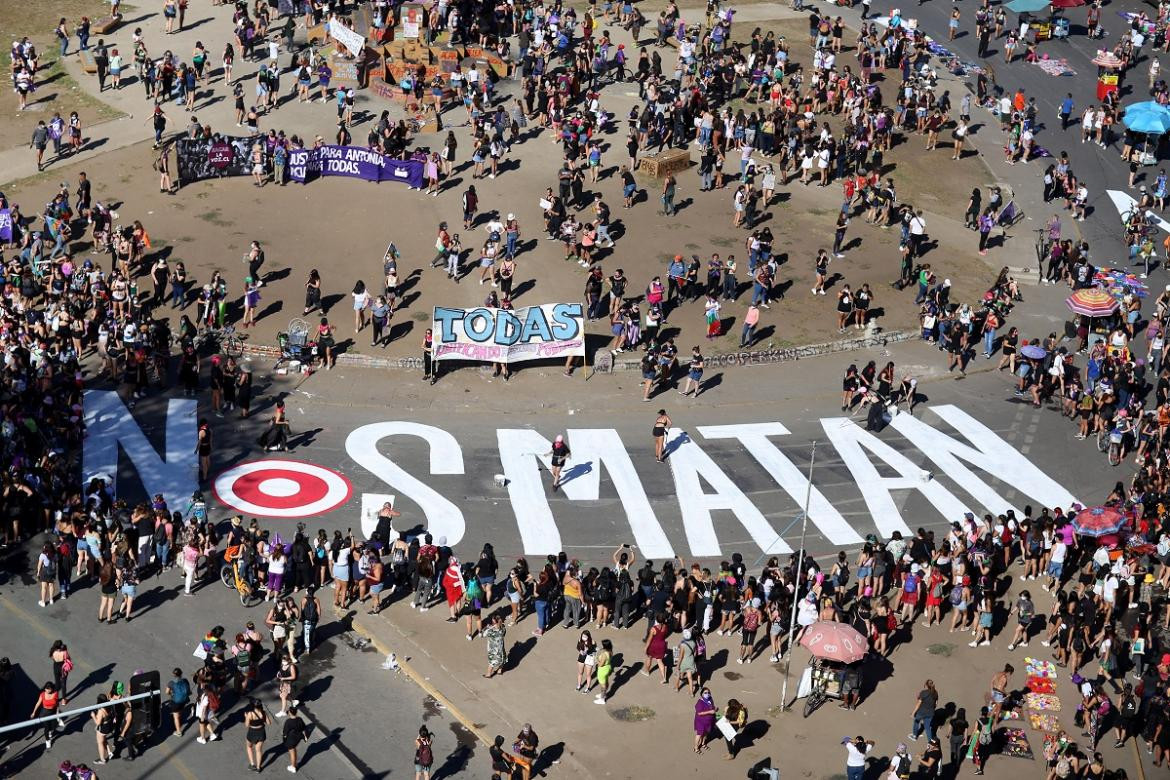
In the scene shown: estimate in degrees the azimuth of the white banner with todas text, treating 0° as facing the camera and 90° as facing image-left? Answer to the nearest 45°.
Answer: approximately 0°

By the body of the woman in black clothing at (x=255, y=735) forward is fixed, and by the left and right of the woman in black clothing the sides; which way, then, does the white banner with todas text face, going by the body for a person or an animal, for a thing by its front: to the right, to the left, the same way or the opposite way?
the opposite way

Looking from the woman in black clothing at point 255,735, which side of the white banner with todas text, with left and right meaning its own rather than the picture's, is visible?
front

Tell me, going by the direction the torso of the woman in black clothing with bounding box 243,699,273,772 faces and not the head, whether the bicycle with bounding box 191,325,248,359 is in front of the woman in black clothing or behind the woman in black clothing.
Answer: in front

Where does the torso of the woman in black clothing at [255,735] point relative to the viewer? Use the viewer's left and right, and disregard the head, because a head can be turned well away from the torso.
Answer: facing away from the viewer

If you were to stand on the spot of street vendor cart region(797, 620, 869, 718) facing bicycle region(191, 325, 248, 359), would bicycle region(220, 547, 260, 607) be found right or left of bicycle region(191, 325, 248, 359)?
left

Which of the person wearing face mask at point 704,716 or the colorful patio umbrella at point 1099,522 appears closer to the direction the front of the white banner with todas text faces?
the person wearing face mask

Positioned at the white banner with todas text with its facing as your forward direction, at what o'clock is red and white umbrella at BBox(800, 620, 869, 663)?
The red and white umbrella is roughly at 11 o'clock from the white banner with todas text.

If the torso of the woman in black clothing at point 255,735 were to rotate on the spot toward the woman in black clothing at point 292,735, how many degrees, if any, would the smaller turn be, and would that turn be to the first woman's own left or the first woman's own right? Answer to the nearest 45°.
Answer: approximately 90° to the first woman's own right

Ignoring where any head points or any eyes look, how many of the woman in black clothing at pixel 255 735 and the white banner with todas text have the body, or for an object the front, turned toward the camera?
1

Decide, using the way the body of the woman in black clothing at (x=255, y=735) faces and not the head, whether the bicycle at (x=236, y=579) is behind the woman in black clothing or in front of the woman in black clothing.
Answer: in front

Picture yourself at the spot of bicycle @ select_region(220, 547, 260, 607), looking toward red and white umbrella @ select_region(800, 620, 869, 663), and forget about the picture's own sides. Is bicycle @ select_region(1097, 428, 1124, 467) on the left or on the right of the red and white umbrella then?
left

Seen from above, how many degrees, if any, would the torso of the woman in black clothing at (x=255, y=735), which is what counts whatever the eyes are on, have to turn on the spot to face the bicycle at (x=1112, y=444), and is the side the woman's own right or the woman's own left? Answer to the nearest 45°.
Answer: approximately 90° to the woman's own right

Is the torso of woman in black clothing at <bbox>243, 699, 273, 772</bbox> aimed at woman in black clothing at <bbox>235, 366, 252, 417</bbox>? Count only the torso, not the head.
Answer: yes

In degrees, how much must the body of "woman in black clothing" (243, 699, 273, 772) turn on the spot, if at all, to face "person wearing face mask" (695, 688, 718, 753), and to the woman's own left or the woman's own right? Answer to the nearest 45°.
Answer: approximately 90° to the woman's own right

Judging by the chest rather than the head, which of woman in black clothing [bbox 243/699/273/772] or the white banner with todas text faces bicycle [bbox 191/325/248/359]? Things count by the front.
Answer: the woman in black clothing
